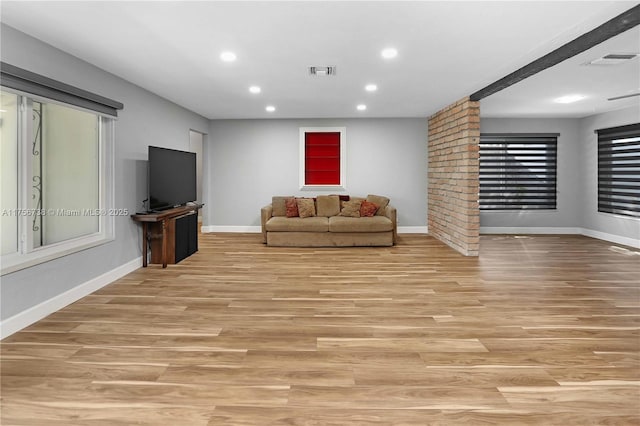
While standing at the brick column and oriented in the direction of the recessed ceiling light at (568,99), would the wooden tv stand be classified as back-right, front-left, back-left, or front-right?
back-right

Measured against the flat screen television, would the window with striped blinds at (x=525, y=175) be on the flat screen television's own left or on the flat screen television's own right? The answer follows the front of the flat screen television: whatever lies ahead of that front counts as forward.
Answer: on the flat screen television's own left

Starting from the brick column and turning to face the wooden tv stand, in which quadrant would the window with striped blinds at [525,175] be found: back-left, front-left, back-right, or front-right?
back-right

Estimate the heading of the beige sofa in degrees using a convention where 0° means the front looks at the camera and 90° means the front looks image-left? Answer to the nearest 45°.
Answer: approximately 0°

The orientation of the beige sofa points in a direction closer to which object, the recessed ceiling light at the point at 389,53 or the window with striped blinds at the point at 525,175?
the recessed ceiling light

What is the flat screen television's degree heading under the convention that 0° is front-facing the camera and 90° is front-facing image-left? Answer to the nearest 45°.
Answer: approximately 315°
